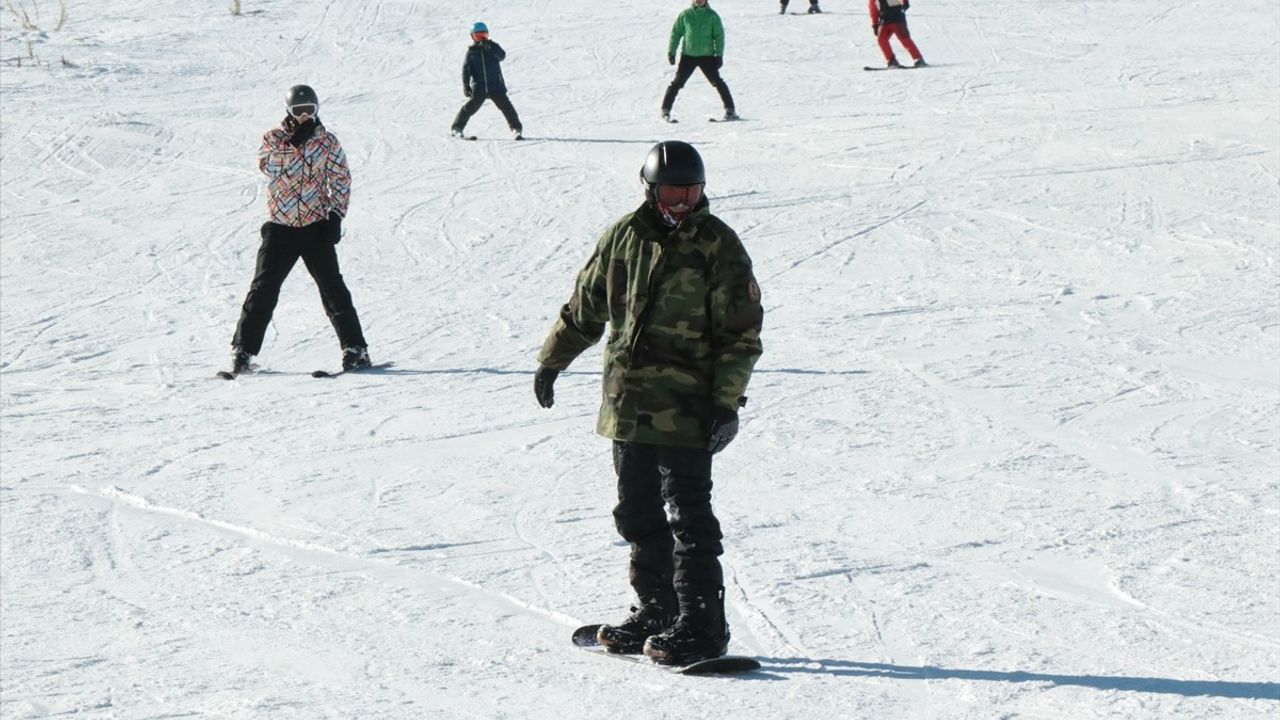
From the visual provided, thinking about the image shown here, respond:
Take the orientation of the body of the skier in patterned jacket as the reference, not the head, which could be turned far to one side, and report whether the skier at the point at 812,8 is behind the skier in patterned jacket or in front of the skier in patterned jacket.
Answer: behind

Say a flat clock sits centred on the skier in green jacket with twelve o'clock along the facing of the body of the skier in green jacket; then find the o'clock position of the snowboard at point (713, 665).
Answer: The snowboard is roughly at 12 o'clock from the skier in green jacket.

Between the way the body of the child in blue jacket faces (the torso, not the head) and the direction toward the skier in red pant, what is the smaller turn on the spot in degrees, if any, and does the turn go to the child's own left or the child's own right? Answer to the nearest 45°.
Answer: approximately 135° to the child's own left

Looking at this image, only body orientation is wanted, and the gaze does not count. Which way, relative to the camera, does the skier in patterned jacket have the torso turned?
toward the camera

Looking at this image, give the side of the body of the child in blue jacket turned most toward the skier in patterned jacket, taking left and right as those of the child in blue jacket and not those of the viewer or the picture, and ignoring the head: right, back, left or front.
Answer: front

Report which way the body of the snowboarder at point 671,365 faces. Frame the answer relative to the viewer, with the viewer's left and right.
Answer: facing the viewer and to the left of the viewer

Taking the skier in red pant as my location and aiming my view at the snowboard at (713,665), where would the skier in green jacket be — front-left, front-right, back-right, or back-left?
front-right

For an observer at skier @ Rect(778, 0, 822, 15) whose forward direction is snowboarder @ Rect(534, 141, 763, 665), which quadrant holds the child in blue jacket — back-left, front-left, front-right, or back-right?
front-right

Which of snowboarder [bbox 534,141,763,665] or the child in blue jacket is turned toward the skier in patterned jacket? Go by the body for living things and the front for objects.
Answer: the child in blue jacket

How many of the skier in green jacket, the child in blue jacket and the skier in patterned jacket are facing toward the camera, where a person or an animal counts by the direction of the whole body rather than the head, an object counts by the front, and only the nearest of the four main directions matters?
3

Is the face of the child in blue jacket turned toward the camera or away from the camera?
toward the camera

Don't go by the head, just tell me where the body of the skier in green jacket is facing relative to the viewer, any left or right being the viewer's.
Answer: facing the viewer

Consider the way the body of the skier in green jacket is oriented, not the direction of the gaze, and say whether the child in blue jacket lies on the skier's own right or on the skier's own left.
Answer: on the skier's own right

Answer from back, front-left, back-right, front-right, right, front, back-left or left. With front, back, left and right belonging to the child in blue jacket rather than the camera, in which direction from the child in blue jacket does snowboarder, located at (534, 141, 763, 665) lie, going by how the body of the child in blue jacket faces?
front
